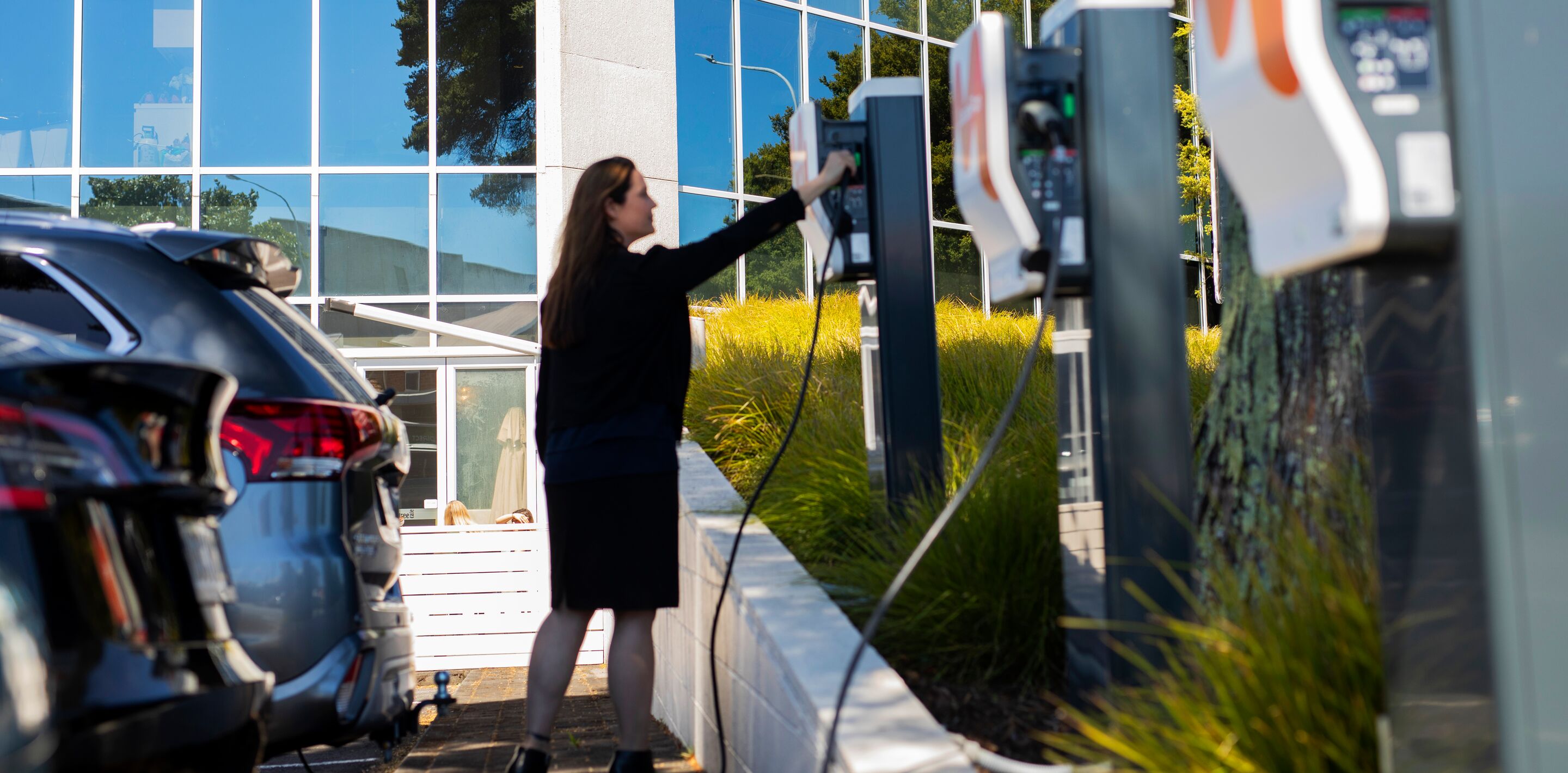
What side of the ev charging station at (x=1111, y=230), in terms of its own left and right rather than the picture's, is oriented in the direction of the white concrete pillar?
right

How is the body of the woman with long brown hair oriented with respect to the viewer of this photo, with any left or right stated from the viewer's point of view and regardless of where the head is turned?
facing away from the viewer and to the right of the viewer

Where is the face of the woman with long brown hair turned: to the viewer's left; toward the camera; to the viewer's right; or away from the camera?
to the viewer's right

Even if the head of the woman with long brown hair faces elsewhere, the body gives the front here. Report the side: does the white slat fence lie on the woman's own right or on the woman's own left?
on the woman's own left

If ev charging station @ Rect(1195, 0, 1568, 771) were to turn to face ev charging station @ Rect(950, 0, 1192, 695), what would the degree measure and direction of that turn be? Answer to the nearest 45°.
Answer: approximately 90° to its right

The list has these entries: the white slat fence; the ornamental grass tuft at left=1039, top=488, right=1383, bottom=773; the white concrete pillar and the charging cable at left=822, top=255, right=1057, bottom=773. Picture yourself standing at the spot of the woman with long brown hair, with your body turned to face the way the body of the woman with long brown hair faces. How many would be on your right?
2

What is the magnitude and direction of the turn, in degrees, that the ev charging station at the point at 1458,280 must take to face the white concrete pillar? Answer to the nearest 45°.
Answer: approximately 90° to its right

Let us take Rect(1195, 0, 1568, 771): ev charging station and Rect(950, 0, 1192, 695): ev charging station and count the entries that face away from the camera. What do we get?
0

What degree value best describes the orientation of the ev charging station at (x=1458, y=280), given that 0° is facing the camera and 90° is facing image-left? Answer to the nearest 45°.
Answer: approximately 45°

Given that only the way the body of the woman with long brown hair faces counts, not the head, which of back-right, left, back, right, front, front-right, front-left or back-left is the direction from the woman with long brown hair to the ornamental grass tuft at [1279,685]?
right

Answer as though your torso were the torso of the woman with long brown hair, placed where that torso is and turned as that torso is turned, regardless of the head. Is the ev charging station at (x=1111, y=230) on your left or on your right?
on your right
